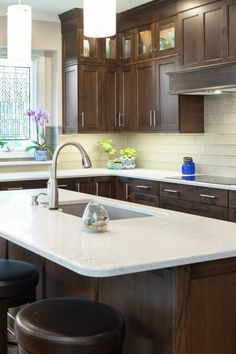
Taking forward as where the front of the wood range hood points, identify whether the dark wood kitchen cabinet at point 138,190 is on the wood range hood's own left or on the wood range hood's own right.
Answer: on the wood range hood's own right

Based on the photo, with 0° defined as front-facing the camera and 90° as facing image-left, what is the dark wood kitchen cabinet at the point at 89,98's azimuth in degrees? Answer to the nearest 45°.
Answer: approximately 315°

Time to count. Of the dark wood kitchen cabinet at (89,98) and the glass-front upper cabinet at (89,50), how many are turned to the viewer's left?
0

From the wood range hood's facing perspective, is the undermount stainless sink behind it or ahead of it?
ahead

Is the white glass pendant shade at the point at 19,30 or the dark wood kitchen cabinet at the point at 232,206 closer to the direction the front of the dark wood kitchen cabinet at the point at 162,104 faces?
the white glass pendant shade
